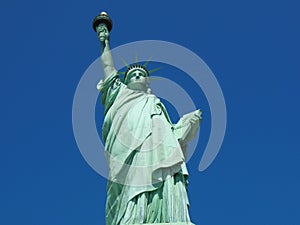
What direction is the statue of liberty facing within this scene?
toward the camera
